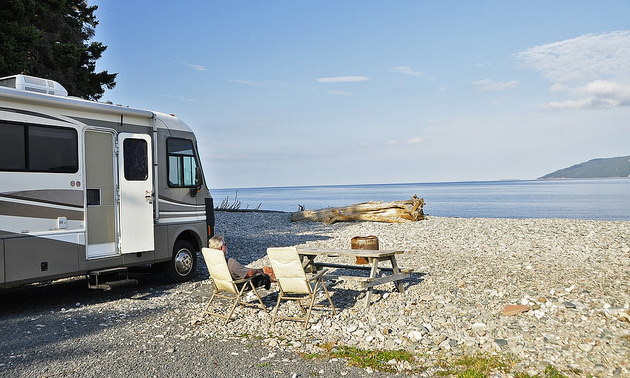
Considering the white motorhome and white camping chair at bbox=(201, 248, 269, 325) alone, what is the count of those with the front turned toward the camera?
0

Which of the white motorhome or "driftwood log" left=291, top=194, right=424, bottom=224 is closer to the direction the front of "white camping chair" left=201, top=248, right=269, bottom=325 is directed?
the driftwood log

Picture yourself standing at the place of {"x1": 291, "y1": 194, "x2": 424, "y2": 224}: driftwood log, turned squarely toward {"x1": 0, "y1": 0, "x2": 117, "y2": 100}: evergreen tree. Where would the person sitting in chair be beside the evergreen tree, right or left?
left

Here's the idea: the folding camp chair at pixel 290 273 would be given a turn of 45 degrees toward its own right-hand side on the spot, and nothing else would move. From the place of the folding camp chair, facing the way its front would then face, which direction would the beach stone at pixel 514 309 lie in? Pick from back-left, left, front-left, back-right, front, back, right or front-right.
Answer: front

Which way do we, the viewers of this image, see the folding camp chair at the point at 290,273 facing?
facing away from the viewer and to the right of the viewer

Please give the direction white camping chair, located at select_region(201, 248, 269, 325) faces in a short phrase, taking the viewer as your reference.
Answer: facing away from the viewer and to the right of the viewer

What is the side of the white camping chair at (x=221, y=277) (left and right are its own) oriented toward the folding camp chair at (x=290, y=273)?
right

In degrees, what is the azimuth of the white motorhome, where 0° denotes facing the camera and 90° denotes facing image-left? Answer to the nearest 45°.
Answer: approximately 225°

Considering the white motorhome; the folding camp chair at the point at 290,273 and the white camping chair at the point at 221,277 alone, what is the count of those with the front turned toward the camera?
0

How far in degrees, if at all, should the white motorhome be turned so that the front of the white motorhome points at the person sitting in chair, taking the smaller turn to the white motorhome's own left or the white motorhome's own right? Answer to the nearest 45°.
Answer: approximately 90° to the white motorhome's own right

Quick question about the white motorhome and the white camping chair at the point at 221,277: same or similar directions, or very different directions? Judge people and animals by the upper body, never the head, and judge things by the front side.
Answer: same or similar directions

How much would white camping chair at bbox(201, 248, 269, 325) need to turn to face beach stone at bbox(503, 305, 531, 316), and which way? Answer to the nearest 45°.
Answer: approximately 45° to its right

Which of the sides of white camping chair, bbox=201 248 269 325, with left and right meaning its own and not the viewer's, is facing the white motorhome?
left

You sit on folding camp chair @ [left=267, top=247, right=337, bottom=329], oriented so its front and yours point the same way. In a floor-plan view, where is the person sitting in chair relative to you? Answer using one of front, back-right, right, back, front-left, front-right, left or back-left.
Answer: left

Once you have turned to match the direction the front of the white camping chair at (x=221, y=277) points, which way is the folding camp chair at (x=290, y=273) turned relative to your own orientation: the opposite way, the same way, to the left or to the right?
the same way
